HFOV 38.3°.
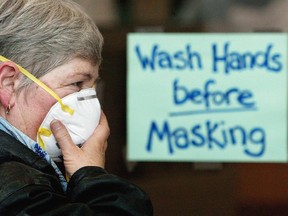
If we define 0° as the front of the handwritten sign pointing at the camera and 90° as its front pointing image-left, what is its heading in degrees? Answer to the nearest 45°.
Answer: approximately 0°

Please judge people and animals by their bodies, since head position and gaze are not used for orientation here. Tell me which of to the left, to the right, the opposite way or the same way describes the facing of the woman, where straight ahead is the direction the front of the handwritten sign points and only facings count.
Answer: to the left

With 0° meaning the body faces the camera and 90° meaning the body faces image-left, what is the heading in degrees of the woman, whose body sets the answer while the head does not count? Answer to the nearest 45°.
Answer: approximately 270°

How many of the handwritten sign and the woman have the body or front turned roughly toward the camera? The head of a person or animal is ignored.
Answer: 1

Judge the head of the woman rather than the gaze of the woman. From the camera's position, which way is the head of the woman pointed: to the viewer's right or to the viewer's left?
to the viewer's right

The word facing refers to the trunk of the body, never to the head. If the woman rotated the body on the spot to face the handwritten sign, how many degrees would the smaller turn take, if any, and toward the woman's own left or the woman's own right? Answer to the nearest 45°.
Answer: approximately 45° to the woman's own left
